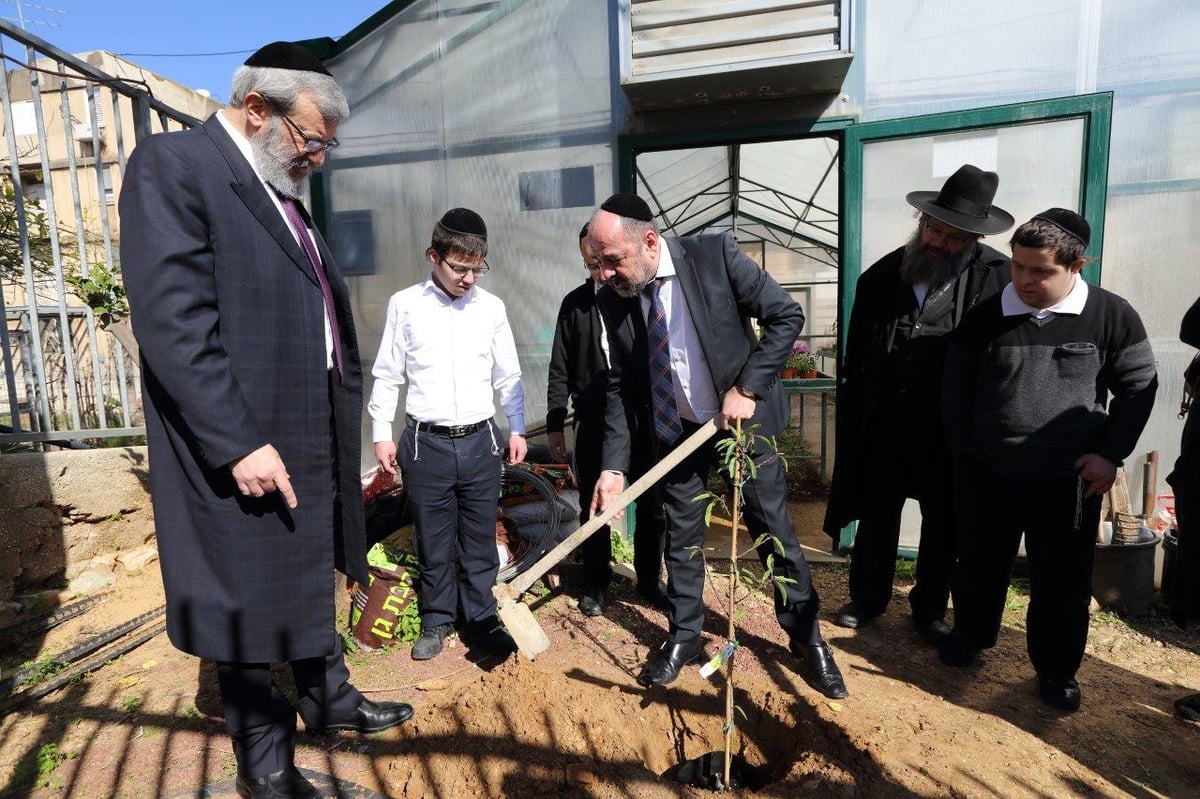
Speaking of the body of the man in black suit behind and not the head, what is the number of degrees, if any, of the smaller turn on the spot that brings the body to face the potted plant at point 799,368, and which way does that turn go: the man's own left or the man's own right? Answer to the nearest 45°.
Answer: approximately 135° to the man's own left

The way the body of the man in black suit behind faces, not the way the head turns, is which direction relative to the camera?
toward the camera

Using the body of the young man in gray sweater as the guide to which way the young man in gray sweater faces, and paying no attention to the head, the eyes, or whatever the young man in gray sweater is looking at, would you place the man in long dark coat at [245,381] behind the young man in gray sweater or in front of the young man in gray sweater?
in front

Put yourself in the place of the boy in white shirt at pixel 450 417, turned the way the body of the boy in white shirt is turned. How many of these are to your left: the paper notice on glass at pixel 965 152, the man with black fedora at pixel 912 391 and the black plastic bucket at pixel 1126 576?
3

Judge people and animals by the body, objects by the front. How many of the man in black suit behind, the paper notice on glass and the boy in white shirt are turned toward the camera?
3

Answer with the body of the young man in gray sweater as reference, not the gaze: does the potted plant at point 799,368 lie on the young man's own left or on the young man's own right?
on the young man's own right

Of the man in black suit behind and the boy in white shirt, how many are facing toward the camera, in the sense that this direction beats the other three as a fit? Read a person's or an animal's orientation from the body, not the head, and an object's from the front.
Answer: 2

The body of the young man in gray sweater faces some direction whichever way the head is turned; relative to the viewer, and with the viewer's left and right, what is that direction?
facing the viewer and to the left of the viewer

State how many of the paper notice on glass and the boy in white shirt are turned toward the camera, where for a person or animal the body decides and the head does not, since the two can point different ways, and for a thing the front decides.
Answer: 2

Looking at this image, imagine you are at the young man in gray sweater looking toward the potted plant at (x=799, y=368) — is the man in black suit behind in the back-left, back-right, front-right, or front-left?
front-left

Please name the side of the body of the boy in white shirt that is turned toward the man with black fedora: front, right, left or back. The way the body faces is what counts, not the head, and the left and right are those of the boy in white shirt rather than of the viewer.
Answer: left

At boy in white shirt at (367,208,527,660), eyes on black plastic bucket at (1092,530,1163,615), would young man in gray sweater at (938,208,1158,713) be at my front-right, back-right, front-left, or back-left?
front-right

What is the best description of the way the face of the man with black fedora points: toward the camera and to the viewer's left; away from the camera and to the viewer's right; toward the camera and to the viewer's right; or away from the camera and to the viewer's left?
toward the camera and to the viewer's left

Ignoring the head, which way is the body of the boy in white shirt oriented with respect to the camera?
toward the camera

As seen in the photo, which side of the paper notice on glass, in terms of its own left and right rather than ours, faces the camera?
front
